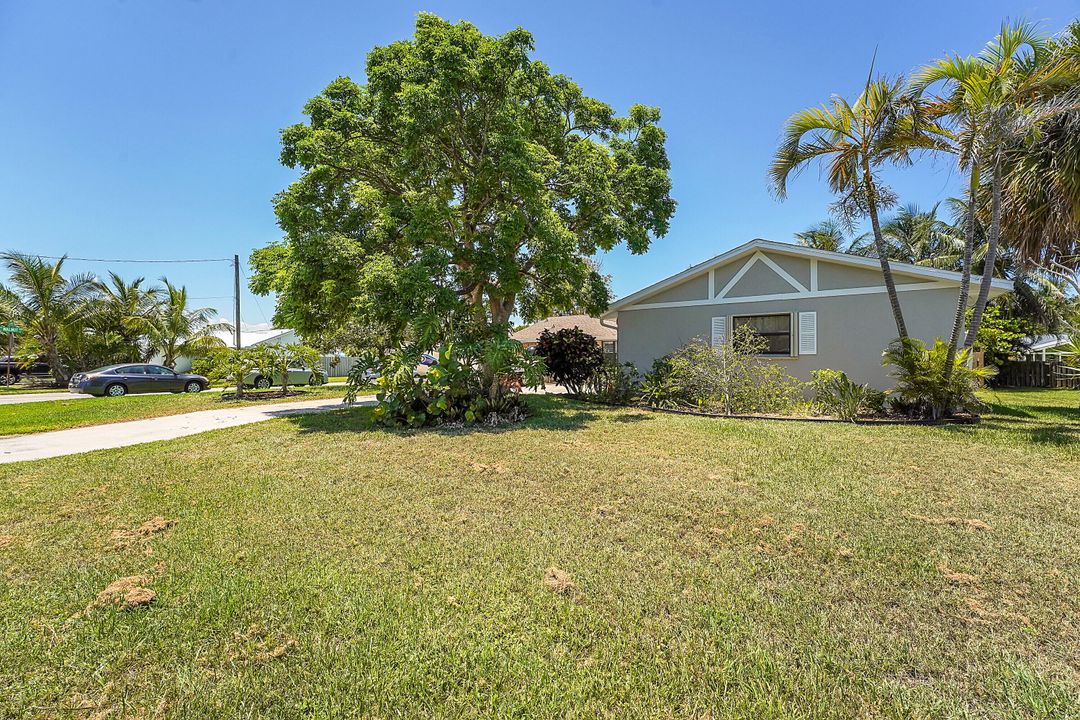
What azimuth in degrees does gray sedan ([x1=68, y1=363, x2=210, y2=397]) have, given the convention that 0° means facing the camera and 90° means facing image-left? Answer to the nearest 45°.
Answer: approximately 225°

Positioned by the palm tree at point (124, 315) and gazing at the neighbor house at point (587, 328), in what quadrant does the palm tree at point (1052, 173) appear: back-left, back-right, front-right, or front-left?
front-right

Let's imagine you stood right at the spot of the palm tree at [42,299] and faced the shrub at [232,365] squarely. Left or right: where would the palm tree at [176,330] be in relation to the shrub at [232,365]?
left

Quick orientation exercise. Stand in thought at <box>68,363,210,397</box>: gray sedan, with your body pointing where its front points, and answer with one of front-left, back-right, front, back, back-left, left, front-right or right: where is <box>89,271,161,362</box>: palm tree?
front-left

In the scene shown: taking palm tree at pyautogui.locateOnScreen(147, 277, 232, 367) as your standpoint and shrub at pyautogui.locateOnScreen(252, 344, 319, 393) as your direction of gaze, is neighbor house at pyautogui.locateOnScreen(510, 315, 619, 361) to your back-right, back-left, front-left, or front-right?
front-left

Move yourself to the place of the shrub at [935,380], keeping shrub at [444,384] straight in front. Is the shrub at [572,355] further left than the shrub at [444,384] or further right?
right

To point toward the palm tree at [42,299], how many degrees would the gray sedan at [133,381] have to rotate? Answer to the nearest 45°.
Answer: approximately 45° to its left

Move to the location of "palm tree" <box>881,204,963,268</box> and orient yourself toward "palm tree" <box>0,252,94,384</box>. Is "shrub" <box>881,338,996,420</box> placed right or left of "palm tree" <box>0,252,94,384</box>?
left
